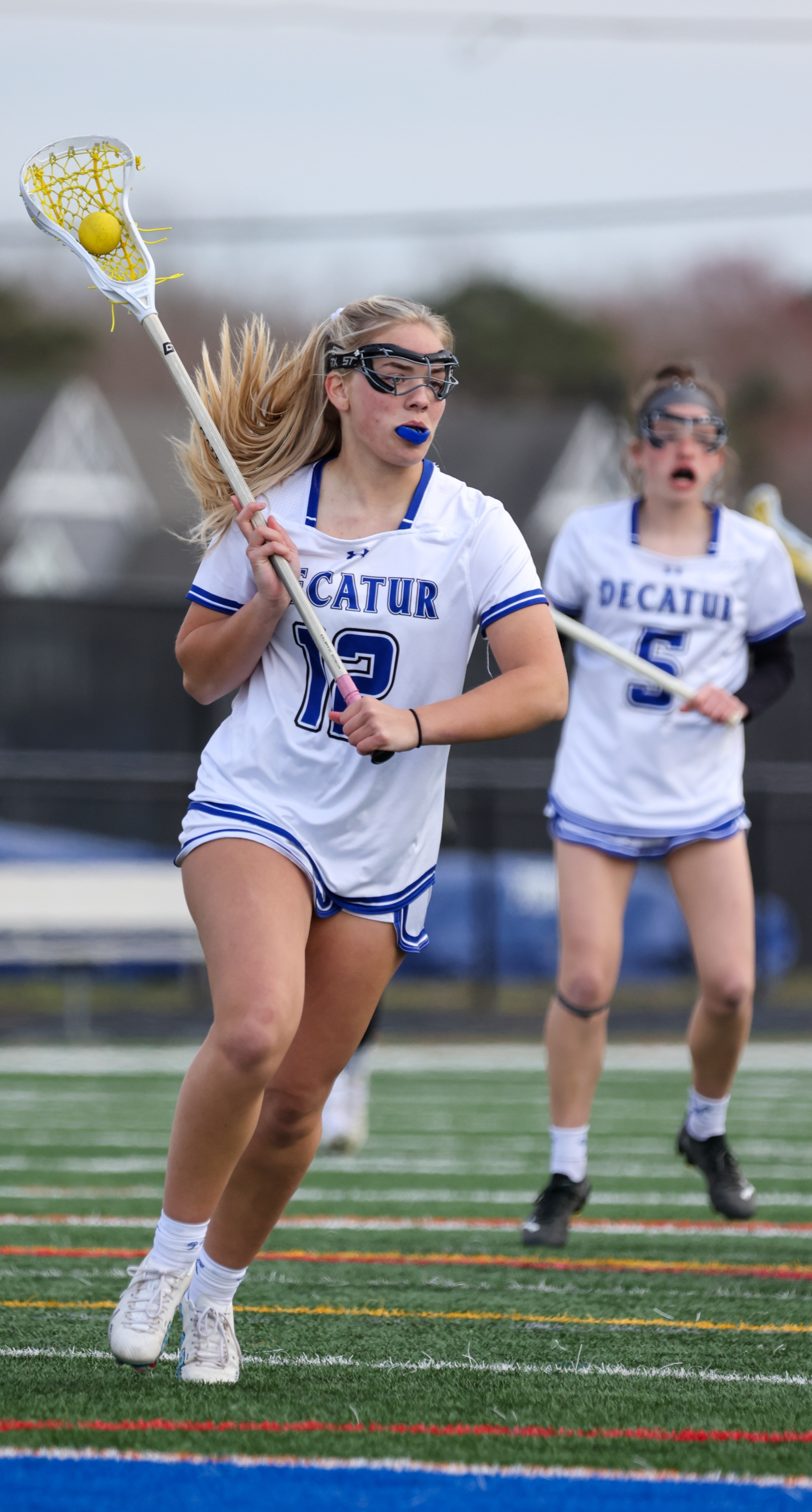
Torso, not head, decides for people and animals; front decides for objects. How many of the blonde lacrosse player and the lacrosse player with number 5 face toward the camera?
2

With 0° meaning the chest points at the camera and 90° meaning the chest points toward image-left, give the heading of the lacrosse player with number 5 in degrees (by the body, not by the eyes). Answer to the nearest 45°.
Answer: approximately 0°

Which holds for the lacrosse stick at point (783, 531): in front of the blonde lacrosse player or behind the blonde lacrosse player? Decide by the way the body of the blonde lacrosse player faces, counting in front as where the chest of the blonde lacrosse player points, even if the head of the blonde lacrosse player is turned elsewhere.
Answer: behind

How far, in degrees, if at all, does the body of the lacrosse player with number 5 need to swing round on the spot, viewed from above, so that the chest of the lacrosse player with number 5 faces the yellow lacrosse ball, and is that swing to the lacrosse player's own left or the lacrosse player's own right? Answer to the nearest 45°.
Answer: approximately 45° to the lacrosse player's own right

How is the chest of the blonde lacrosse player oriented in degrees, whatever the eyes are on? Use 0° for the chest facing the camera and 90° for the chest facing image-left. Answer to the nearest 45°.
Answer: approximately 0°
